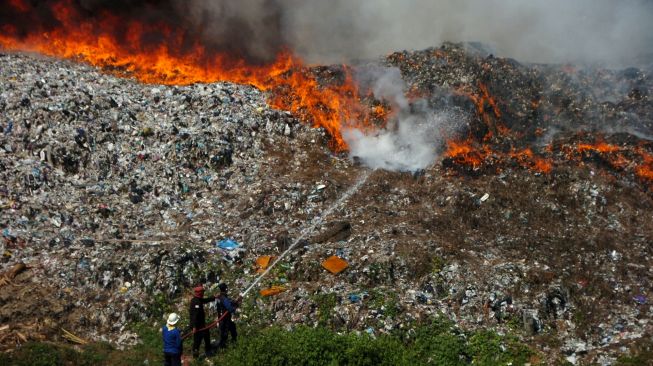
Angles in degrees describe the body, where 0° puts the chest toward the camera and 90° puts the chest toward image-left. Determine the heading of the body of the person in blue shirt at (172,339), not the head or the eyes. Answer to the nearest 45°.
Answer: approximately 180°

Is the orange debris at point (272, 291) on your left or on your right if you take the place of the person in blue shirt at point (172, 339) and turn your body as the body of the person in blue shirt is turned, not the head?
on your right

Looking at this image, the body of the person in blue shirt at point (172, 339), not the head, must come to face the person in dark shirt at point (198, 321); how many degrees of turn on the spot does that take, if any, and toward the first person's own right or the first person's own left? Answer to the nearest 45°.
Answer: approximately 45° to the first person's own right

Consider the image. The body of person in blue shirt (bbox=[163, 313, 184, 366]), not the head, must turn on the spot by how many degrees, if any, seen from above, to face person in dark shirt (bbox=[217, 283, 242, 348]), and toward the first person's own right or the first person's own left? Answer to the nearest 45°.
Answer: approximately 45° to the first person's own right

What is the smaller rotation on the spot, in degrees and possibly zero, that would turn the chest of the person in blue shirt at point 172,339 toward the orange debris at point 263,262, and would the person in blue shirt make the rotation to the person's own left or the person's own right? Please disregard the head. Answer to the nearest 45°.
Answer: approximately 45° to the person's own right
